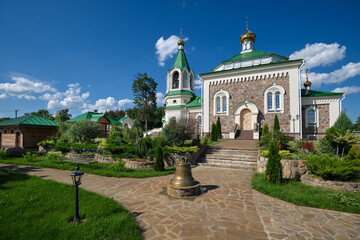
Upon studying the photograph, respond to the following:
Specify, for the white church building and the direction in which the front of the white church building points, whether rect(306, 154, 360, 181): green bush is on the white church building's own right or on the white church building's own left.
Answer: on the white church building's own left

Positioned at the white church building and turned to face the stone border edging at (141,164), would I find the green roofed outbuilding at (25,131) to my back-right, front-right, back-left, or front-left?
front-right
